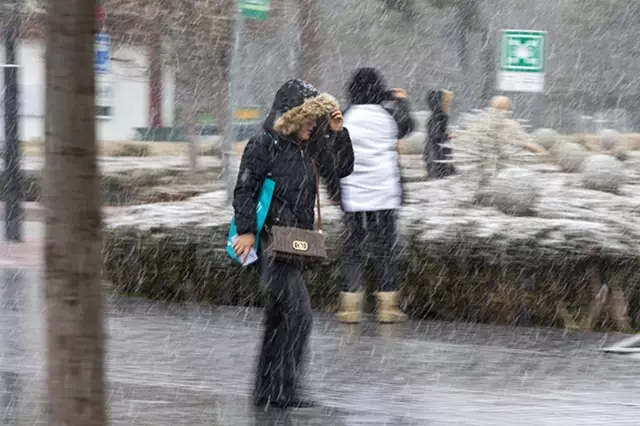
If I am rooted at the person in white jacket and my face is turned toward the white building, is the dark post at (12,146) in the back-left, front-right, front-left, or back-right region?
front-left

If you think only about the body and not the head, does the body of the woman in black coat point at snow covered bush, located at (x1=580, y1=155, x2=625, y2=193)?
no

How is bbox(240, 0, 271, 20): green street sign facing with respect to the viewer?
toward the camera

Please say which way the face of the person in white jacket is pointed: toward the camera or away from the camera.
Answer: away from the camera

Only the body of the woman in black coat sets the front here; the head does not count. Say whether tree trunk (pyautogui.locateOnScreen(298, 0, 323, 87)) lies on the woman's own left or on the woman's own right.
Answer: on the woman's own left
